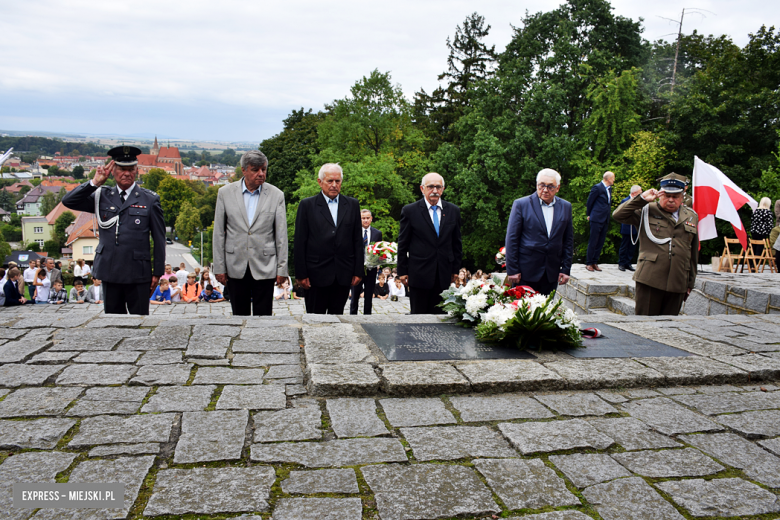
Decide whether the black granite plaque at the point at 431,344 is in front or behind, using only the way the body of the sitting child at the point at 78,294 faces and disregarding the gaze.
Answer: in front

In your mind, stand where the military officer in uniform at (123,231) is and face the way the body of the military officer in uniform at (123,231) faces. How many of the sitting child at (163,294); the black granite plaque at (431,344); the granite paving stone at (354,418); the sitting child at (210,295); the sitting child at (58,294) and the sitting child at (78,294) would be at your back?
4

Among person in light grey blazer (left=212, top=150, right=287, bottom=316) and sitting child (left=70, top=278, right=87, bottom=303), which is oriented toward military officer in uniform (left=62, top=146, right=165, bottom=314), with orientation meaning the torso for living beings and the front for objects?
the sitting child

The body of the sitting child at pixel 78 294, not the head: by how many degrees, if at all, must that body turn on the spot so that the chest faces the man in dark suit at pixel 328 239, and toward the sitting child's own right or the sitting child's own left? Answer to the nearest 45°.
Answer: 0° — they already face them

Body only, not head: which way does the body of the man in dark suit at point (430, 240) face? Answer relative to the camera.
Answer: toward the camera

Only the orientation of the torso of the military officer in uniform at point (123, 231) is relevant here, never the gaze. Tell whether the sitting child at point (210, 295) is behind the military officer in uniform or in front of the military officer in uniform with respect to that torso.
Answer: behind

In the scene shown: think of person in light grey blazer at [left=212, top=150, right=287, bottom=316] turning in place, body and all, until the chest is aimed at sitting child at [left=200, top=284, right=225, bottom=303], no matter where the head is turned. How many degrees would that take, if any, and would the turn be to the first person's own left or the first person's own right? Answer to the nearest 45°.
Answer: approximately 180°

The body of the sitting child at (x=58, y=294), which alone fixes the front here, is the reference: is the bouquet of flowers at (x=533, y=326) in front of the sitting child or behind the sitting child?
in front

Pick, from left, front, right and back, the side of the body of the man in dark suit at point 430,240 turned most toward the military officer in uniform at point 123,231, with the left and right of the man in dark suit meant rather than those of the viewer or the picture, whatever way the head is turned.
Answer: right

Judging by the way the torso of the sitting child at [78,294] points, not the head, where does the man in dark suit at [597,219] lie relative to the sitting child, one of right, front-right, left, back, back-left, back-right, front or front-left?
front-left

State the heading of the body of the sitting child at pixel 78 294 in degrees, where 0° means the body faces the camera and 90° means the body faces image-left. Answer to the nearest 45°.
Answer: approximately 0°

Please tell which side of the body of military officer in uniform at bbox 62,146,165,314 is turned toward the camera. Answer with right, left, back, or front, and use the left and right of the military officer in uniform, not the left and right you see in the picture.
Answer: front

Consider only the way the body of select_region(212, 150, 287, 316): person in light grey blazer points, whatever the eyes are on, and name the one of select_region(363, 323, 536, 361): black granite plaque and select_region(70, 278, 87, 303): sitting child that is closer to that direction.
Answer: the black granite plaque

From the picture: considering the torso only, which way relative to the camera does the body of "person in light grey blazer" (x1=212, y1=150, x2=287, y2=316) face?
toward the camera

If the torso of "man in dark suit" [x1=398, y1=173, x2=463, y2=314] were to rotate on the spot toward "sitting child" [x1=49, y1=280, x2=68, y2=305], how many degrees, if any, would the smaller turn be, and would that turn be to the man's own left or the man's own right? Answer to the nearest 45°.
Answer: approximately 135° to the man's own right

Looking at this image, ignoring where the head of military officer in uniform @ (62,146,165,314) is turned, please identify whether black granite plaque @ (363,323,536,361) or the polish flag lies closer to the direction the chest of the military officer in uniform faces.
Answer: the black granite plaque

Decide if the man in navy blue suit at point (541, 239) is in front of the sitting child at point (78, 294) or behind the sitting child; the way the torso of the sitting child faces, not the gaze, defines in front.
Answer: in front
